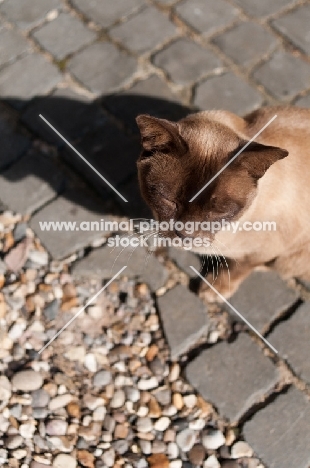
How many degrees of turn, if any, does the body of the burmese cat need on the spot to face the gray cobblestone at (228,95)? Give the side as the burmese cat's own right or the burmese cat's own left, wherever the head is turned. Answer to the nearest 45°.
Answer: approximately 135° to the burmese cat's own right

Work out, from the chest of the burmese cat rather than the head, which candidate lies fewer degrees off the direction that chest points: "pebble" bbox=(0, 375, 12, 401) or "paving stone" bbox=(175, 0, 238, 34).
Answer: the pebble

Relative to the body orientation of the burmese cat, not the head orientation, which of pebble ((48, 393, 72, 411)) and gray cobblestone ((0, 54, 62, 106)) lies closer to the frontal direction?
the pebble

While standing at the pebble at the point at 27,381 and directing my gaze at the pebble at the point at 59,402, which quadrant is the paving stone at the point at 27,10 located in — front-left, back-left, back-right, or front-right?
back-left

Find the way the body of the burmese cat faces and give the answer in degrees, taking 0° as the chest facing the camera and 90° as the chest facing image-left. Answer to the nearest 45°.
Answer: approximately 45°

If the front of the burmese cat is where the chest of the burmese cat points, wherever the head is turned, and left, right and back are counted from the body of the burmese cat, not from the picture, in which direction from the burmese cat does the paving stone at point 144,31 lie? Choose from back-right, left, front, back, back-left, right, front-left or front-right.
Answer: back-right
